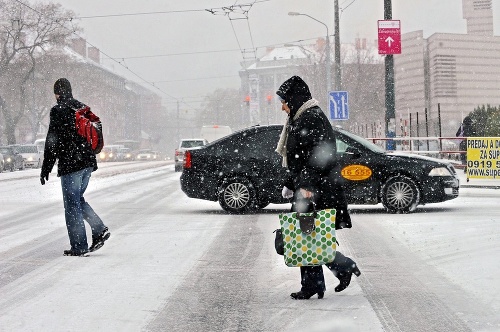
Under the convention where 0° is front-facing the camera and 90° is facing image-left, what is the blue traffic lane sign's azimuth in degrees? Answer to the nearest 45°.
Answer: approximately 0°

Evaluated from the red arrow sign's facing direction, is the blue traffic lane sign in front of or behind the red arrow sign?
behind

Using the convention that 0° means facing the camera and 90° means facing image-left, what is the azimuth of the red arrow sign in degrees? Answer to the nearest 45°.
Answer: approximately 0°

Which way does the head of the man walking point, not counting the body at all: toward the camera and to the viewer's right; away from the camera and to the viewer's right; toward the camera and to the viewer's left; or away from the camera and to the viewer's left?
away from the camera and to the viewer's left

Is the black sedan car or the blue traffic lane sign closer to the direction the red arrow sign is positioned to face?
the black sedan car

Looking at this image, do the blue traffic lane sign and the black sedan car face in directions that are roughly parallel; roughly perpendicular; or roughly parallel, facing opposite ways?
roughly perpendicular

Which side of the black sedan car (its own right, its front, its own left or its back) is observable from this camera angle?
right
